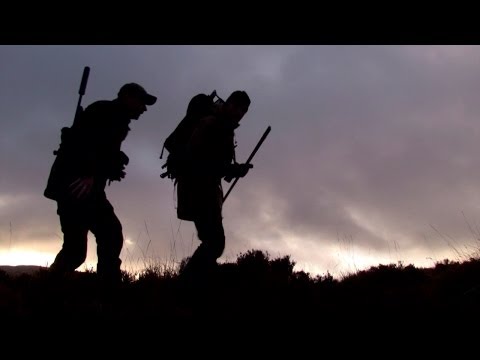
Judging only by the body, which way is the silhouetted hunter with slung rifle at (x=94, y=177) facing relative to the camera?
to the viewer's right

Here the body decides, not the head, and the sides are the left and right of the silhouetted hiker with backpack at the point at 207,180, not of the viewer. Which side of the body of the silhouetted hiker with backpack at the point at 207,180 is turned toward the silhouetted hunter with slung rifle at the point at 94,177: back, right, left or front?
back

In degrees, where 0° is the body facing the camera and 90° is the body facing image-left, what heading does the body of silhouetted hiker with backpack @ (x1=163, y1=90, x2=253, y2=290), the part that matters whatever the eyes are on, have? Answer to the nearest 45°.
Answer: approximately 270°

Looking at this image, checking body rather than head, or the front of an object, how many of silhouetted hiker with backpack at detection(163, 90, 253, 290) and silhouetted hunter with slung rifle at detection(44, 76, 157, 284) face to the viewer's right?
2

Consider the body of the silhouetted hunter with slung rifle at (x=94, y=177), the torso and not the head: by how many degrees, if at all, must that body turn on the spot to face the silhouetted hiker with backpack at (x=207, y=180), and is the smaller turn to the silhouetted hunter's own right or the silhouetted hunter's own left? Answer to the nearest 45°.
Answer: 0° — they already face them
